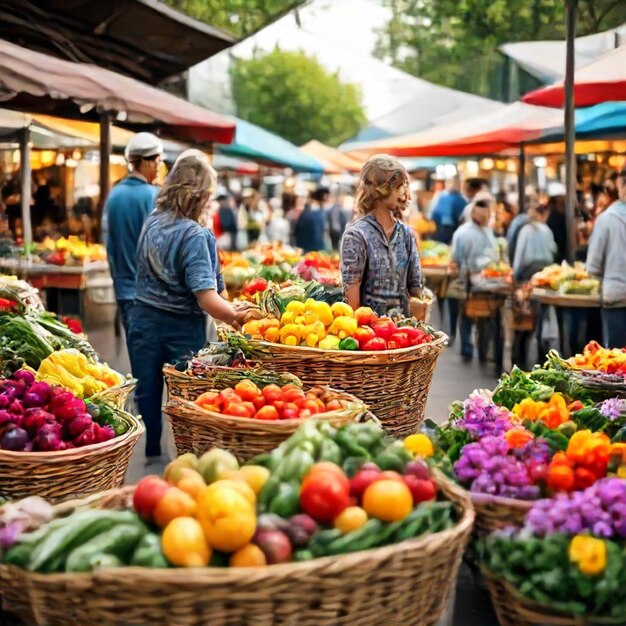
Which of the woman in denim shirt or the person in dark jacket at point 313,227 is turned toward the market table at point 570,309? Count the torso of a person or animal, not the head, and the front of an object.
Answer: the woman in denim shirt

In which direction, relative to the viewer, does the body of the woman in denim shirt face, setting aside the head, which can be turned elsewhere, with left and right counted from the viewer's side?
facing away from the viewer and to the right of the viewer

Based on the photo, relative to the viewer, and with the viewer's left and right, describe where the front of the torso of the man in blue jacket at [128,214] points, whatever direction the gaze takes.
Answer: facing away from the viewer and to the right of the viewer

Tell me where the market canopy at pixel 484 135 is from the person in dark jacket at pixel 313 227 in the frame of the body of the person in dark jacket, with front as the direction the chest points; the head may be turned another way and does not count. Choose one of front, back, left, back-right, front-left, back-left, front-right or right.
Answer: right

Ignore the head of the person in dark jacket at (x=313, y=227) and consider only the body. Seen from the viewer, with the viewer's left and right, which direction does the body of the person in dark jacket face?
facing away from the viewer and to the right of the viewer

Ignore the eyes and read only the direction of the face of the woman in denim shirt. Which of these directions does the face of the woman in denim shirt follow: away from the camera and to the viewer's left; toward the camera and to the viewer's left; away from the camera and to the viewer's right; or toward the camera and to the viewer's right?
away from the camera and to the viewer's right

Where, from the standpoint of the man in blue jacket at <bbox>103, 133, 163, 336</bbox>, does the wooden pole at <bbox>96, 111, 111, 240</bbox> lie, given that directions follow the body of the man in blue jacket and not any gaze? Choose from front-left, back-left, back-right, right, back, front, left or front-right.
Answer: front-left

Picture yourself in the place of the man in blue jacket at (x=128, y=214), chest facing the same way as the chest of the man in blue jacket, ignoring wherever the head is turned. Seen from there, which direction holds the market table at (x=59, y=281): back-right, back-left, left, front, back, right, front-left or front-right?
front-left

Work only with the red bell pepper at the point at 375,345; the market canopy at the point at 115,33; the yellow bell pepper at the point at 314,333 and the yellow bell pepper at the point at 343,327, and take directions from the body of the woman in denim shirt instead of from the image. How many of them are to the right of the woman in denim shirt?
3

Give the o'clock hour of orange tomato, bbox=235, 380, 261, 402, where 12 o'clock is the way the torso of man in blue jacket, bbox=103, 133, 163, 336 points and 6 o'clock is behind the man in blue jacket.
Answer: The orange tomato is roughly at 4 o'clock from the man in blue jacket.

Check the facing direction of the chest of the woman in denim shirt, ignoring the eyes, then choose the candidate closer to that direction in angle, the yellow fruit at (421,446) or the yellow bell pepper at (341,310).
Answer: the yellow bell pepper

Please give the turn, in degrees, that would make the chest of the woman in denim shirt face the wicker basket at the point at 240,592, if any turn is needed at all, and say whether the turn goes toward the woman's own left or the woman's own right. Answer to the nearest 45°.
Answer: approximately 135° to the woman's own right
